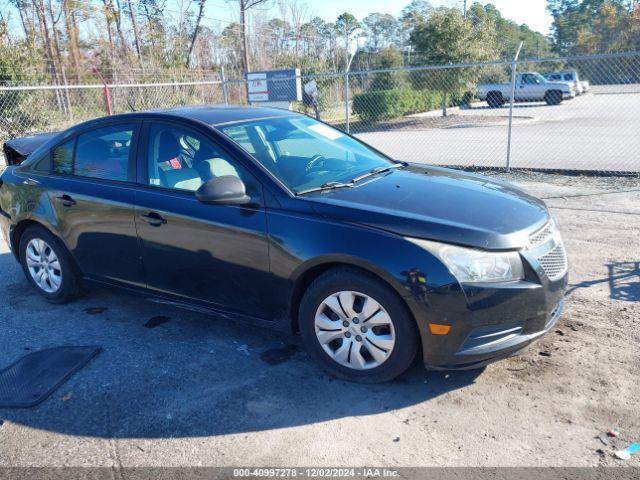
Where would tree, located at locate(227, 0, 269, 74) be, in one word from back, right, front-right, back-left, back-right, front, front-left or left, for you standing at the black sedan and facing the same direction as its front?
back-left

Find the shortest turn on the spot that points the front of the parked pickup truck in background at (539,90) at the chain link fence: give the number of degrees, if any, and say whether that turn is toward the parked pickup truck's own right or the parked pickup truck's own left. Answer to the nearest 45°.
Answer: approximately 90° to the parked pickup truck's own right

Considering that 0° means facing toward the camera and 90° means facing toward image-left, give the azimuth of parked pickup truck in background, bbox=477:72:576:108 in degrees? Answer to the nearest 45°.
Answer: approximately 270°

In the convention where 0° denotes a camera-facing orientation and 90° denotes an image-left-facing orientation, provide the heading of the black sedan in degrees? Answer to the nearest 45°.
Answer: approximately 315°

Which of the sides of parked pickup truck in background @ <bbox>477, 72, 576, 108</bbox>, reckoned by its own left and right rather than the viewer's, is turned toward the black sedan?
right

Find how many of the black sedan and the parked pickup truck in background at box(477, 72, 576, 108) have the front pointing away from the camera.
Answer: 0

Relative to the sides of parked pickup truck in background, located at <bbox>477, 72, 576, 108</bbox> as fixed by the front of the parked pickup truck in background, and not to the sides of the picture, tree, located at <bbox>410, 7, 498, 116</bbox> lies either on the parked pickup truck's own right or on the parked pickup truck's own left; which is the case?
on the parked pickup truck's own right

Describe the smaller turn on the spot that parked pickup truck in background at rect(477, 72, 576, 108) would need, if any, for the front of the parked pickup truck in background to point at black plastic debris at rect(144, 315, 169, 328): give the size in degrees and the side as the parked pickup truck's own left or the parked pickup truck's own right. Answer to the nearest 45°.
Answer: approximately 90° to the parked pickup truck's own right
